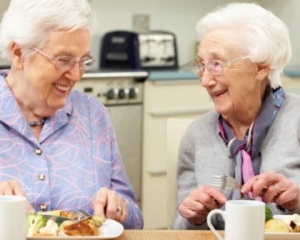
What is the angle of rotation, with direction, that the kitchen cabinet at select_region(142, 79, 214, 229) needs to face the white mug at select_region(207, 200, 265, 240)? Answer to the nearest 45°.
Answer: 0° — it already faces it

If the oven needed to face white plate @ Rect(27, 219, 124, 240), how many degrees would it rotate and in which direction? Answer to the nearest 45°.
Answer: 0° — it already faces it

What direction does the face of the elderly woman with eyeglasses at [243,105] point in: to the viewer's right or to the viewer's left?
to the viewer's left
